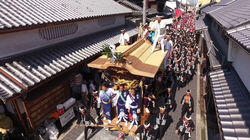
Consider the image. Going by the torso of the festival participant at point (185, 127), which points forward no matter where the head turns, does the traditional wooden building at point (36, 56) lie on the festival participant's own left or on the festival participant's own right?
on the festival participant's own right

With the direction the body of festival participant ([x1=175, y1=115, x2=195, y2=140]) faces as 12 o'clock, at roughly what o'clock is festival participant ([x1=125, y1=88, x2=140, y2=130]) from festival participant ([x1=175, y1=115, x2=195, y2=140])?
festival participant ([x1=125, y1=88, x2=140, y2=130]) is roughly at 2 o'clock from festival participant ([x1=175, y1=115, x2=195, y2=140]).
